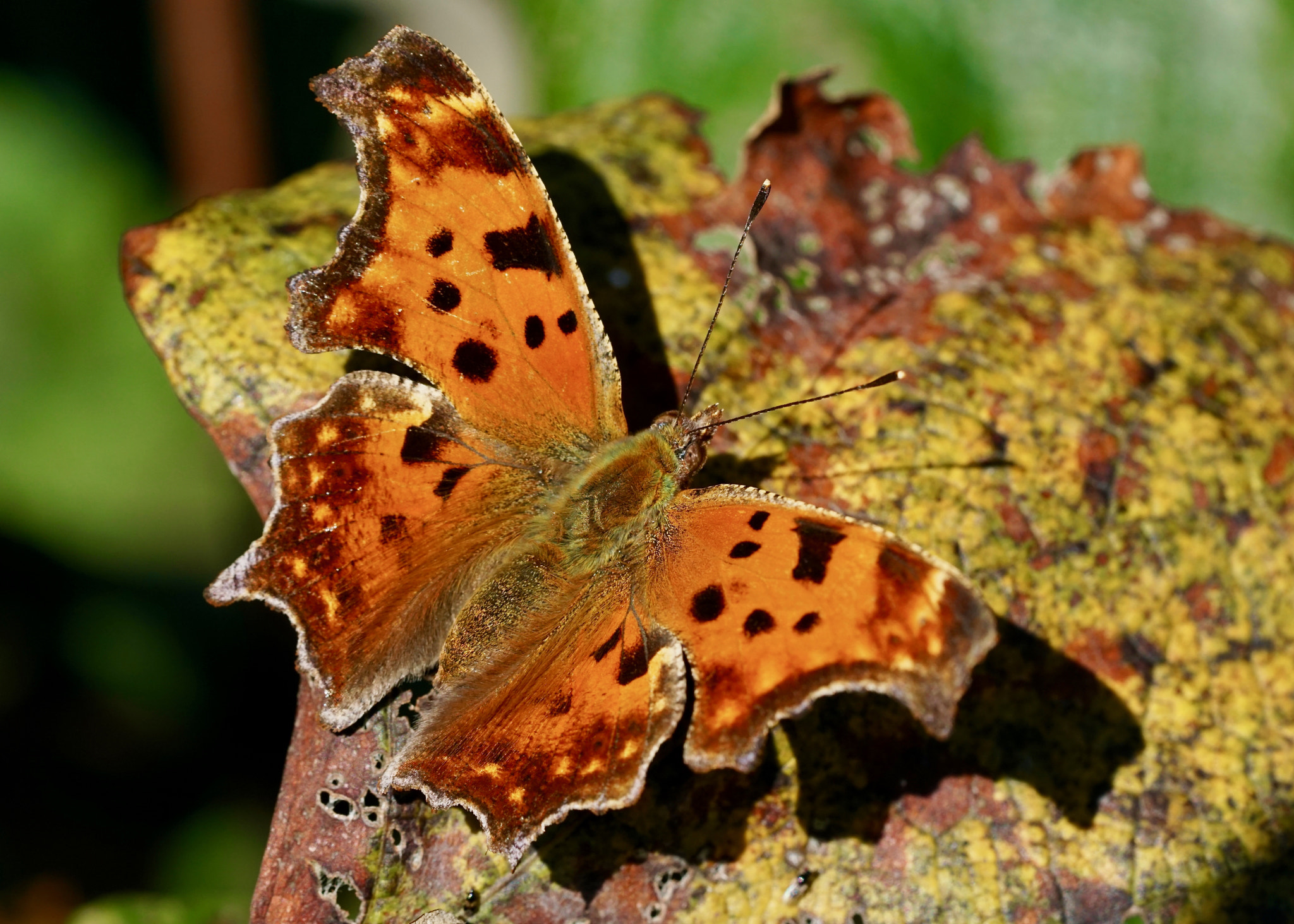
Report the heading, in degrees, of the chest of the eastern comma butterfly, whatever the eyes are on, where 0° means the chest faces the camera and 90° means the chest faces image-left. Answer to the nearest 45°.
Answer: approximately 225°
